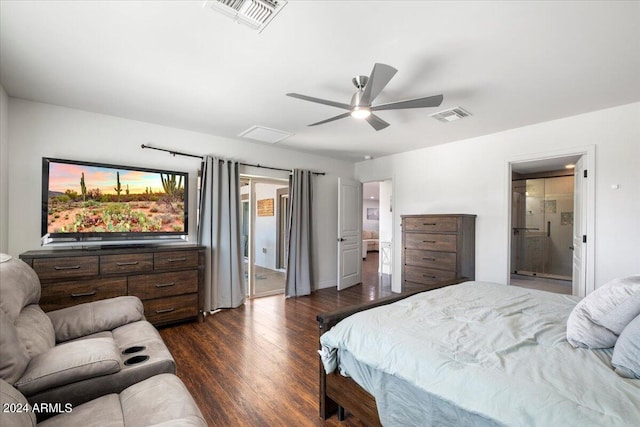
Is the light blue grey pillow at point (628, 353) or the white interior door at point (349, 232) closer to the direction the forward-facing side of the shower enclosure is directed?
the light blue grey pillow

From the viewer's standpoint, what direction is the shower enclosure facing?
toward the camera

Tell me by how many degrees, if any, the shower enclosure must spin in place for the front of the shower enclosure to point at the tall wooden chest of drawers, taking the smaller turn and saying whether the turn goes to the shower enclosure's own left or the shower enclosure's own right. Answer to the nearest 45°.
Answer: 0° — it already faces it

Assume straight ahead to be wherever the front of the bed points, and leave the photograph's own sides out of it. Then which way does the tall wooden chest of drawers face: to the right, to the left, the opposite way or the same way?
to the left

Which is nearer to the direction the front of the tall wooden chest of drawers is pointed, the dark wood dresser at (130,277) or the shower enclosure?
the dark wood dresser

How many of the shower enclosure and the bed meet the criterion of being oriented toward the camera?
1

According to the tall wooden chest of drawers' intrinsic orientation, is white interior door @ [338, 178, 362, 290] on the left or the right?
on its right

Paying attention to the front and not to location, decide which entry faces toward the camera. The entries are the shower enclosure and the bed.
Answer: the shower enclosure

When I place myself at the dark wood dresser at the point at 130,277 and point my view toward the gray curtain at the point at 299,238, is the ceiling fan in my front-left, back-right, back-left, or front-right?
front-right

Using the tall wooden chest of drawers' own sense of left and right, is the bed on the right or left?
on its left

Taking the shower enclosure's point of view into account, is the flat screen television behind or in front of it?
in front

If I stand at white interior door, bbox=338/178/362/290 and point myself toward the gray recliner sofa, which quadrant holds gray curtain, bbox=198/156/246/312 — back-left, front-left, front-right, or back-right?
front-right

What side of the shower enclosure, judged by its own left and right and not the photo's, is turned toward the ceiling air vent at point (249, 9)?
front

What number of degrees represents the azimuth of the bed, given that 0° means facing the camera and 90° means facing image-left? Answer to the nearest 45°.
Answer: approximately 135°

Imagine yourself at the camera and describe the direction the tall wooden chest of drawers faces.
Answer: facing the viewer and to the left of the viewer

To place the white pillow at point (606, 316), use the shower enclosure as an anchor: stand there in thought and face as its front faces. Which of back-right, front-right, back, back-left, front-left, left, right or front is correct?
front
